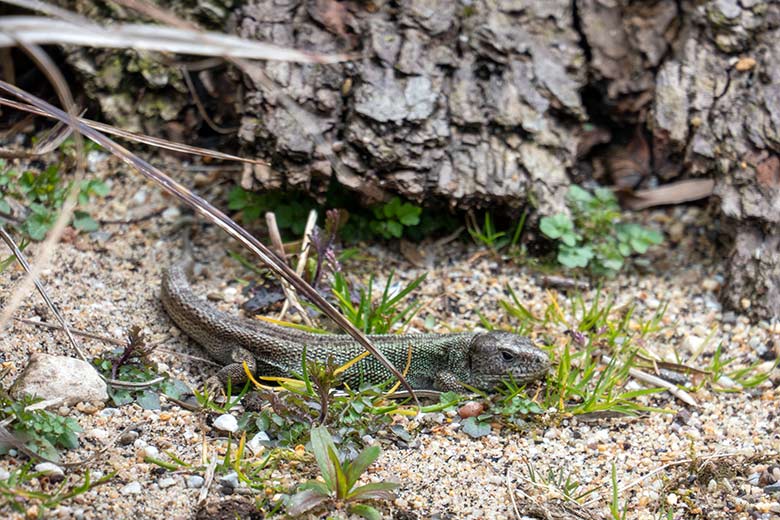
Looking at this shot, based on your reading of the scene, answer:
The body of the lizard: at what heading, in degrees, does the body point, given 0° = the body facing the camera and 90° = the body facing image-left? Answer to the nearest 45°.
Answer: approximately 270°

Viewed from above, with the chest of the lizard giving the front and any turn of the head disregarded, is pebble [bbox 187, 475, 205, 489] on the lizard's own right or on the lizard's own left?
on the lizard's own right

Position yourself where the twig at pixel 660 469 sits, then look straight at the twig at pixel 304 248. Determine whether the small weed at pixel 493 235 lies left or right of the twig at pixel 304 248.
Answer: right

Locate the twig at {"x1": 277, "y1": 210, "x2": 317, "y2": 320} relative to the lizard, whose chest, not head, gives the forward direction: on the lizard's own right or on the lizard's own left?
on the lizard's own left

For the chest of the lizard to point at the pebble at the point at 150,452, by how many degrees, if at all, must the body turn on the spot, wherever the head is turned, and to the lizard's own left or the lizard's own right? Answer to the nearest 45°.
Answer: approximately 135° to the lizard's own right

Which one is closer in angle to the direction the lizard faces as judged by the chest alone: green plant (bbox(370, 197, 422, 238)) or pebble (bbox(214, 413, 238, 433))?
the green plant

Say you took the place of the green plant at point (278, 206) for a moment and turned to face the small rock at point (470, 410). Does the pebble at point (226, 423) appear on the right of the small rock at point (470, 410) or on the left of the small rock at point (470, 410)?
right

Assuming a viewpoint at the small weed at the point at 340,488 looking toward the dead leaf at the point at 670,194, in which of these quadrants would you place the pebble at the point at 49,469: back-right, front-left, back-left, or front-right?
back-left

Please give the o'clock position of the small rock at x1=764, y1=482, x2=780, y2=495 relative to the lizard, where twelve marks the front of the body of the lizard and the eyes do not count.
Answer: The small rock is roughly at 1 o'clock from the lizard.

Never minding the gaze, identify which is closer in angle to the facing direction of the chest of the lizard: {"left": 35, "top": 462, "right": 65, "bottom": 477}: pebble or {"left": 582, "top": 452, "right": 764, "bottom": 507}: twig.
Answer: the twig

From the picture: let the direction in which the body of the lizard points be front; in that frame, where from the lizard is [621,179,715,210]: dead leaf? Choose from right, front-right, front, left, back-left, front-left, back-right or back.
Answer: front-left
